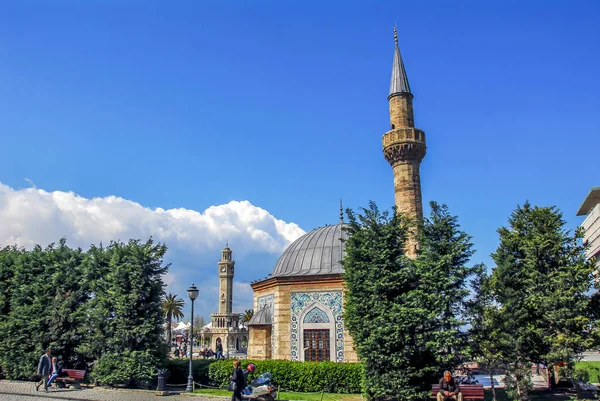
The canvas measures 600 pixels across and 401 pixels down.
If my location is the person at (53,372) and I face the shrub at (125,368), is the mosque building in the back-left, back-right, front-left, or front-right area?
front-left

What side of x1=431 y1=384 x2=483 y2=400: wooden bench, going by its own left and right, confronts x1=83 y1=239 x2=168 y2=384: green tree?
right

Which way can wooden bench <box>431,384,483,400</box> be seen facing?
toward the camera

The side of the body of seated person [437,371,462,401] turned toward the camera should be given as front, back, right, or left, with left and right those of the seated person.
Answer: front

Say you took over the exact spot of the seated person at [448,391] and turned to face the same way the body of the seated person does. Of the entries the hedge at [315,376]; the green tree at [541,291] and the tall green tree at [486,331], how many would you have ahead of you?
0

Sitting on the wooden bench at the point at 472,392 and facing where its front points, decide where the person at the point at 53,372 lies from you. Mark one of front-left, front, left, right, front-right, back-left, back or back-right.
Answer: right

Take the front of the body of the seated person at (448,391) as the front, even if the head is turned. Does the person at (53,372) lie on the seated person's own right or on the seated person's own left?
on the seated person's own right
